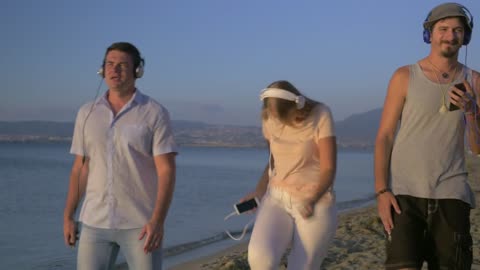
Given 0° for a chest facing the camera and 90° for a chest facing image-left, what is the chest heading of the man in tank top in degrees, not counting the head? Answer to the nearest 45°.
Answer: approximately 0°

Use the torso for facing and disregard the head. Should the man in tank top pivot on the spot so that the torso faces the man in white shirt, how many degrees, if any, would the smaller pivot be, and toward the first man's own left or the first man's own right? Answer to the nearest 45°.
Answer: approximately 90° to the first man's own right
